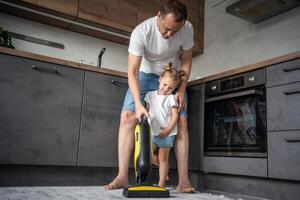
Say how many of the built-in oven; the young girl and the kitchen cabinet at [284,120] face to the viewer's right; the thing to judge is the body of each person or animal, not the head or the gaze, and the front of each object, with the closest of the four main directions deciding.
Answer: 0

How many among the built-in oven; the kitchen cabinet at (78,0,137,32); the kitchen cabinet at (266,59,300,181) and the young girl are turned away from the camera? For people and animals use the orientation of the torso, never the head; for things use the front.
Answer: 0

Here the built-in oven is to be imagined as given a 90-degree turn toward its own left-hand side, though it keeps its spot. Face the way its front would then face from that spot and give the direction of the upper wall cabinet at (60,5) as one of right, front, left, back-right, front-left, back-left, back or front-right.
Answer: back-right

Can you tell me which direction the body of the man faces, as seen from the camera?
toward the camera

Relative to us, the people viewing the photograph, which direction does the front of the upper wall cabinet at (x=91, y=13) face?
facing the viewer and to the right of the viewer

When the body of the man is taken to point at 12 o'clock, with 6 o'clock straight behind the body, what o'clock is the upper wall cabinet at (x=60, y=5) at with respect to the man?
The upper wall cabinet is roughly at 4 o'clock from the man.

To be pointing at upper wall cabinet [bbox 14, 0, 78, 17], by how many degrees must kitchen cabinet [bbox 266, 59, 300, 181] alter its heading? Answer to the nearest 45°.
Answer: approximately 45° to its right

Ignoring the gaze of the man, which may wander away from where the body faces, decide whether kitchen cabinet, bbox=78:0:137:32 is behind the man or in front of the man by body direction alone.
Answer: behind

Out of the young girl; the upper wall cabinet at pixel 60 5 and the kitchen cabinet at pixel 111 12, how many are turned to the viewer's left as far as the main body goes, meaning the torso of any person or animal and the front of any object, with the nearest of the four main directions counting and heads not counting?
0

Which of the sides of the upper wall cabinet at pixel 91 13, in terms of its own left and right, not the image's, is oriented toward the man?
front
